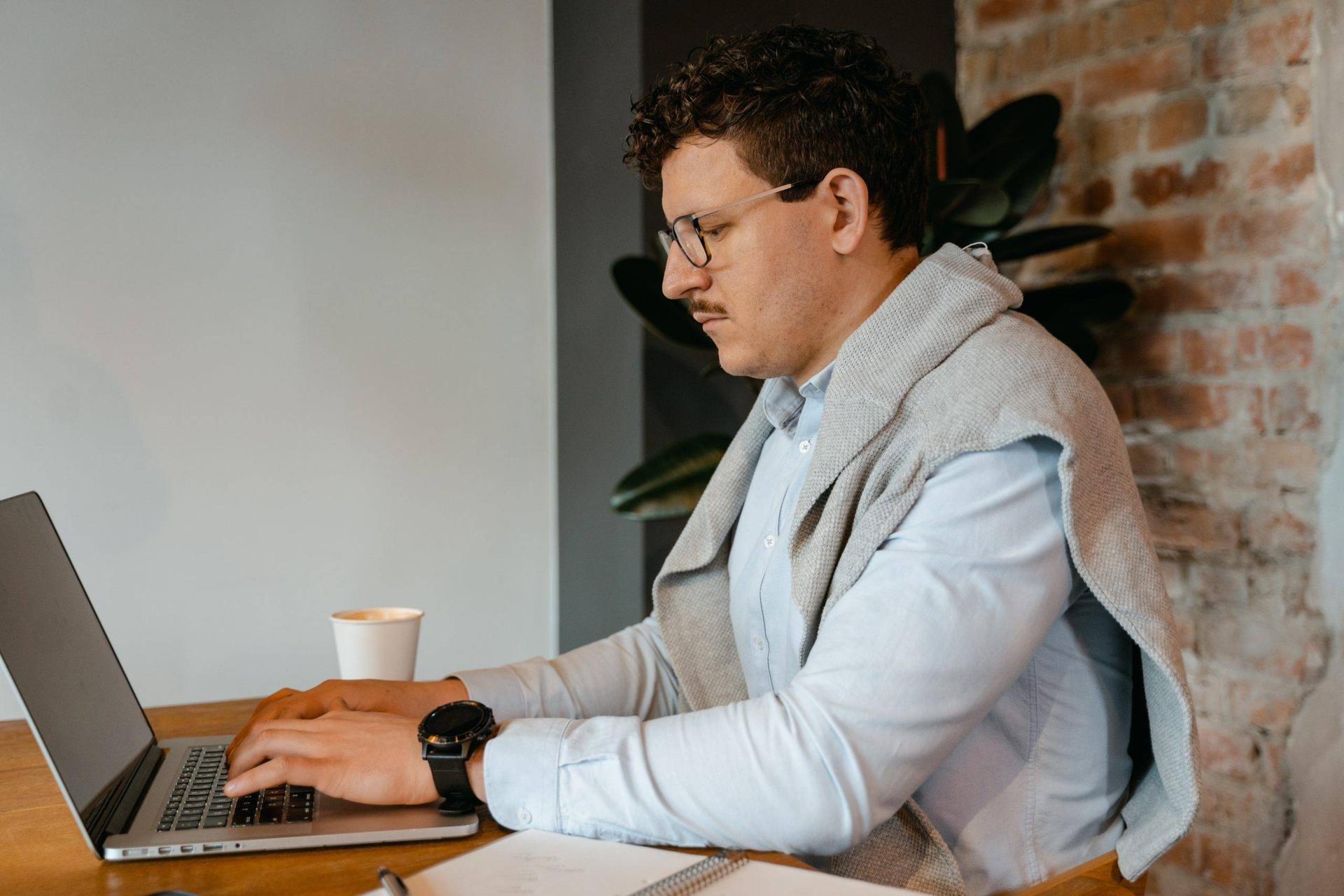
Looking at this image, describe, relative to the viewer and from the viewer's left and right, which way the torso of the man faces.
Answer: facing to the left of the viewer

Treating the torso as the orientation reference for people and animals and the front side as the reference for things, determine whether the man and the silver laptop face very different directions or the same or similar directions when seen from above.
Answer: very different directions

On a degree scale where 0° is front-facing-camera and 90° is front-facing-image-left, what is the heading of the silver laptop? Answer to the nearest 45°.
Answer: approximately 270°

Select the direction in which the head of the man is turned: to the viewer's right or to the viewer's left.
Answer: to the viewer's left

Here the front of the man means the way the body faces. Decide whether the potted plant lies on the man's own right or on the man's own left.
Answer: on the man's own right
